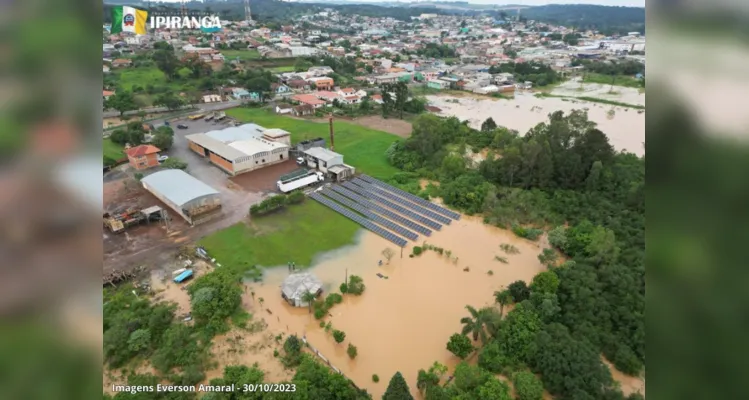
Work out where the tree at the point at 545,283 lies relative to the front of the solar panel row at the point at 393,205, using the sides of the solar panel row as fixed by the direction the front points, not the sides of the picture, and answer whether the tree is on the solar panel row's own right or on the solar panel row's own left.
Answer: on the solar panel row's own left

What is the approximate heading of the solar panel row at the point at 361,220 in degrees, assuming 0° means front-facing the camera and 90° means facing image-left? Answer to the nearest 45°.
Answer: approximately 45°

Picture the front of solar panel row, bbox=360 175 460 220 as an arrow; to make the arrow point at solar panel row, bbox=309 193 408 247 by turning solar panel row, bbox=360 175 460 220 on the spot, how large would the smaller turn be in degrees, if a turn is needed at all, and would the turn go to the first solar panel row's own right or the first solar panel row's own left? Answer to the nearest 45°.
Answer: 0° — it already faces it

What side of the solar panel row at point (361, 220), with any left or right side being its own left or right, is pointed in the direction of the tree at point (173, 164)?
right

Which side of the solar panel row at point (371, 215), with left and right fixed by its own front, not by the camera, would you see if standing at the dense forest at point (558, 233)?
left

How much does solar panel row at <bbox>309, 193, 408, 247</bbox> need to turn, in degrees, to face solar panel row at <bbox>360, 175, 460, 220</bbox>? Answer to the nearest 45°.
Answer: approximately 180°

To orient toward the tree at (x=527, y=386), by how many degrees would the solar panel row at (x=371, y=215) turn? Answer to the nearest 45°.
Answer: approximately 45° to its left

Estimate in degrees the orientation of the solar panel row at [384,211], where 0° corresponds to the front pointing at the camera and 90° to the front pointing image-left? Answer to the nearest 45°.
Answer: approximately 45°

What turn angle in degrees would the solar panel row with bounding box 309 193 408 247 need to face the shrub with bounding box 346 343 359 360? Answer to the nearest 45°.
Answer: approximately 45° to its left

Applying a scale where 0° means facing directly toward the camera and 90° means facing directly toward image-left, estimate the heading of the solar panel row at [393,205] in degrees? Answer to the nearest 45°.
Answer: approximately 45°

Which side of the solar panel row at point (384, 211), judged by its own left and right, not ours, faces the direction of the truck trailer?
right
